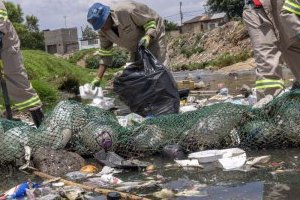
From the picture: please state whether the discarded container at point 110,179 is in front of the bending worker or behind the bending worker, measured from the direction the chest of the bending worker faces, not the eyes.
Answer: in front

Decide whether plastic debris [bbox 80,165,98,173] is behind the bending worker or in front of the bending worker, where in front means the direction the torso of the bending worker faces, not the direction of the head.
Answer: in front

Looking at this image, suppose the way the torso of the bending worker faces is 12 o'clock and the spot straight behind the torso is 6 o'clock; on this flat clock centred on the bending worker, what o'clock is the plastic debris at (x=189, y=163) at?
The plastic debris is roughly at 10 o'clock from the bending worker.

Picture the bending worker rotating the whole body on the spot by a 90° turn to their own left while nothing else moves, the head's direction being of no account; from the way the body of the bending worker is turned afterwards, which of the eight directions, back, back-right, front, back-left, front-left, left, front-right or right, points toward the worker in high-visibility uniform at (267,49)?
front

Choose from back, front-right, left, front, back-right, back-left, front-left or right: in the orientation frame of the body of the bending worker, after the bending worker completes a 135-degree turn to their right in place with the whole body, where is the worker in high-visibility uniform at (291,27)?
back-right

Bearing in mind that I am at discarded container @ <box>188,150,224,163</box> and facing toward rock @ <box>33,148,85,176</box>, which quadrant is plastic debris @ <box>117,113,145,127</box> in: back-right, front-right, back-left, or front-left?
front-right

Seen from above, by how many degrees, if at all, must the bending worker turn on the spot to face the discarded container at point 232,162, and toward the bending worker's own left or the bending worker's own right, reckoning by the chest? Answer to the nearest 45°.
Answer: approximately 45° to the bending worker's own left

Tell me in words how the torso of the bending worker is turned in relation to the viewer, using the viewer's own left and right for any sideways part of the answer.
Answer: facing the viewer and to the left of the viewer

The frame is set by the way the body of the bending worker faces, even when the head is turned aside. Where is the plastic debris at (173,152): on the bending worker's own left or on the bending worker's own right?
on the bending worker's own left

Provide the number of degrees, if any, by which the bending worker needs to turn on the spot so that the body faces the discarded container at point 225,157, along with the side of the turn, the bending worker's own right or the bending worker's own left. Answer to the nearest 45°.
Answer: approximately 45° to the bending worker's own left
